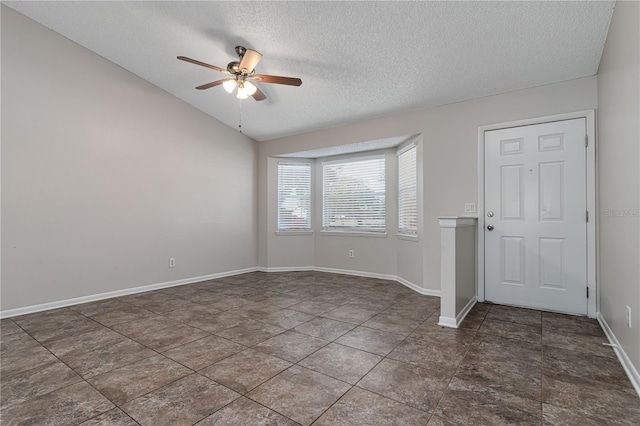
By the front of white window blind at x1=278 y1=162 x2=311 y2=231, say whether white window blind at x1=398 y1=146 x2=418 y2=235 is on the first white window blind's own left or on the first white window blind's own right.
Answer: on the first white window blind's own left

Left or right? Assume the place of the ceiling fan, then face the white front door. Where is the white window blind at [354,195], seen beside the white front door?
left

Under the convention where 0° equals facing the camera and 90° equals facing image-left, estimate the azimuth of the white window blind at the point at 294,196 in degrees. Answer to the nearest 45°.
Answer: approximately 0°

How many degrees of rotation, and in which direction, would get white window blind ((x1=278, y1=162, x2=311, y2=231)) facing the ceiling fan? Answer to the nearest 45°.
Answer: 0° — it already faces it

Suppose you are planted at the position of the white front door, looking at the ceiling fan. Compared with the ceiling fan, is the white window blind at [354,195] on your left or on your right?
right

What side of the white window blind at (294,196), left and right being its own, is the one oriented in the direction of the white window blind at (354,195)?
left

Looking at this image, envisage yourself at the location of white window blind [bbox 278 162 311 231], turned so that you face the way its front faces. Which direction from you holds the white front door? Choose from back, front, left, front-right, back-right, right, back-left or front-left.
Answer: front-left
